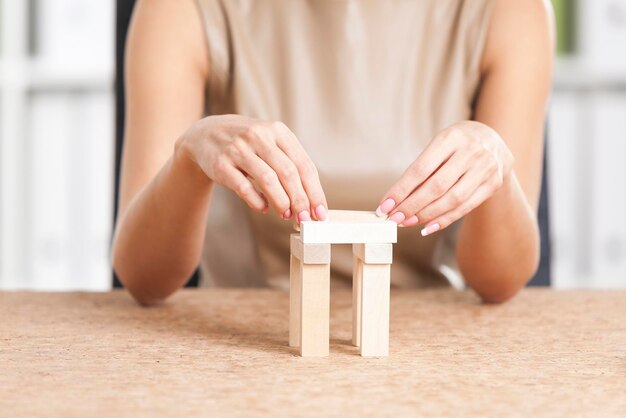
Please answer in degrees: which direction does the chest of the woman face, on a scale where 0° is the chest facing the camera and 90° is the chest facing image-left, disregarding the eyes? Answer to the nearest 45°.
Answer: approximately 0°
